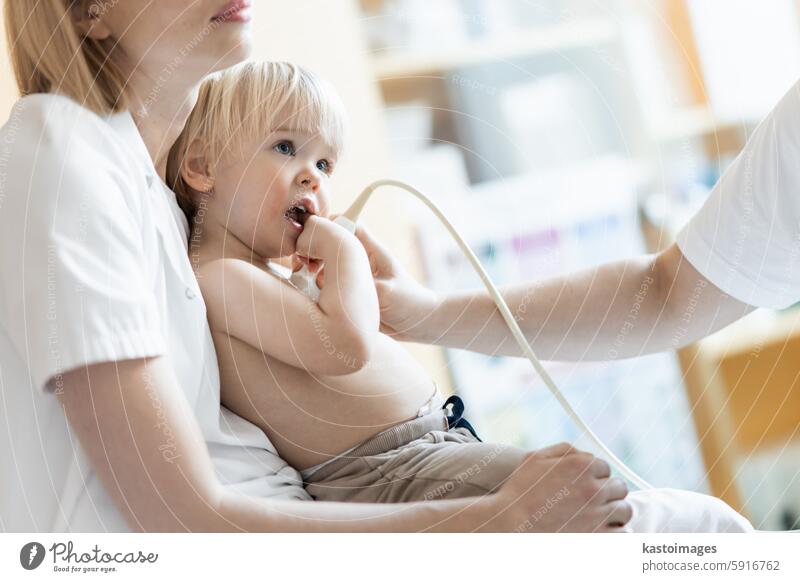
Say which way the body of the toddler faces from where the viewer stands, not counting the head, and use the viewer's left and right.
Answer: facing to the right of the viewer

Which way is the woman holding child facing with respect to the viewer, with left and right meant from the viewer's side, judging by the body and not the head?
facing to the right of the viewer

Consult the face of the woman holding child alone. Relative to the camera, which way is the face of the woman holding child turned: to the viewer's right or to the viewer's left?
to the viewer's right
